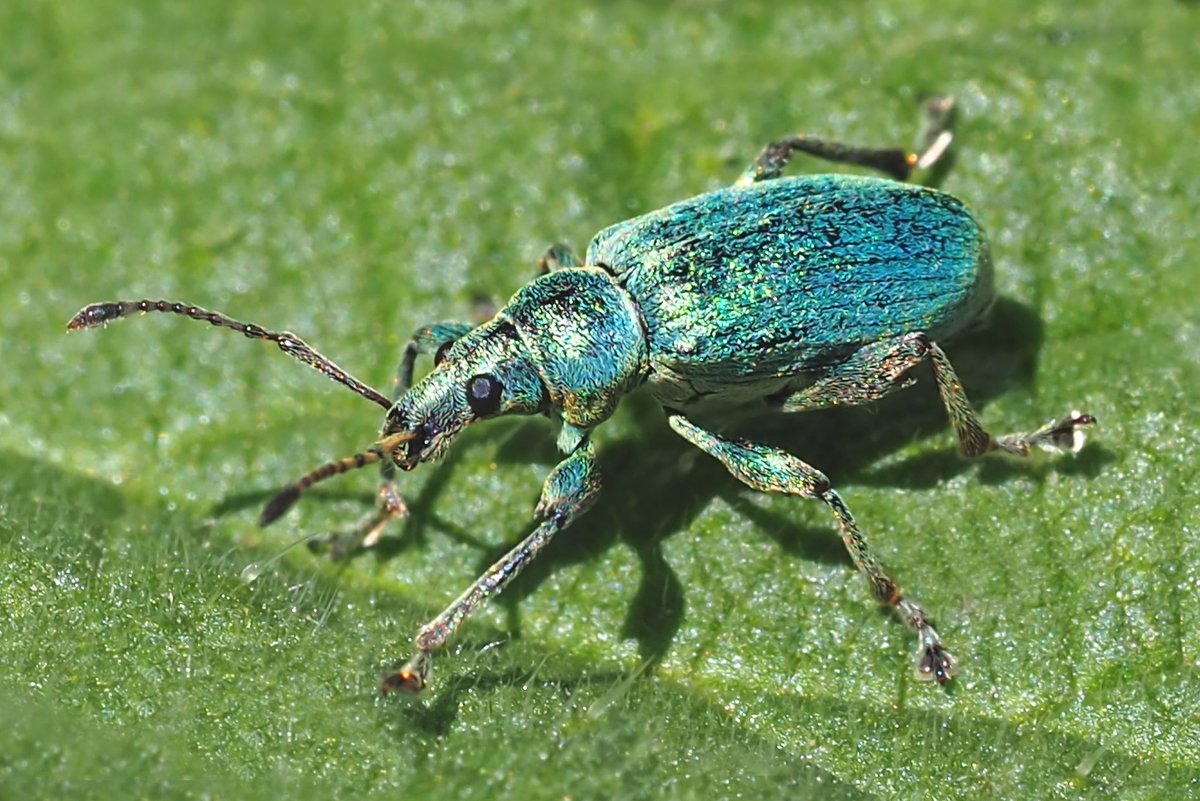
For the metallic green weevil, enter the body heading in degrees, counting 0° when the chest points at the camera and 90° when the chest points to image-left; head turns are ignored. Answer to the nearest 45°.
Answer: approximately 45°
